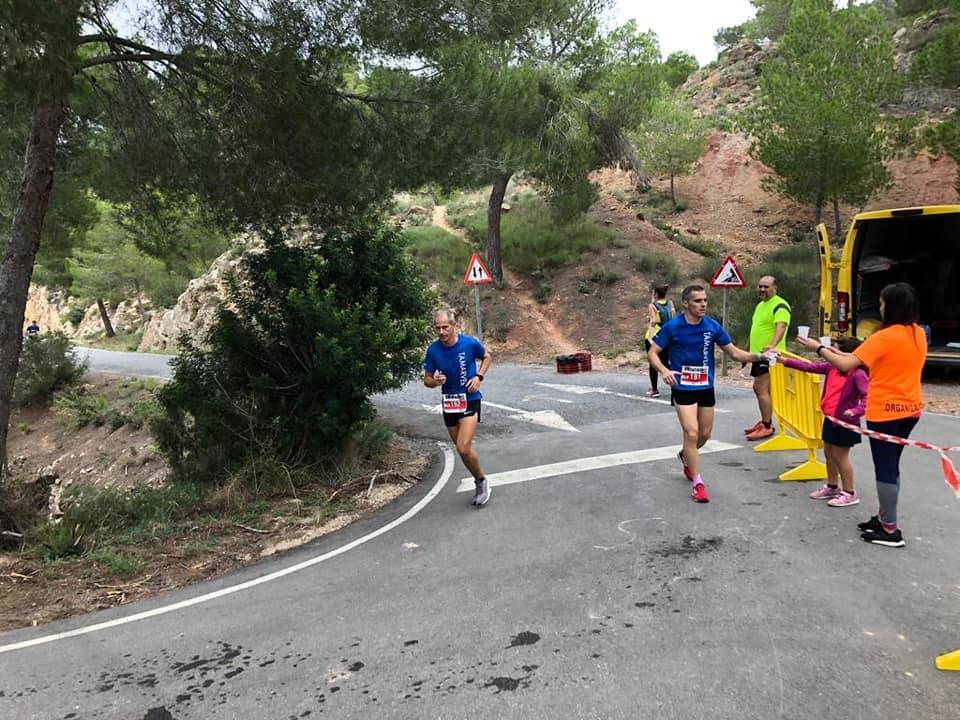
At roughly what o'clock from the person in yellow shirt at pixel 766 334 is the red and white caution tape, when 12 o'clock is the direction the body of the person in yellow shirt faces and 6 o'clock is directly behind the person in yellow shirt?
The red and white caution tape is roughly at 10 o'clock from the person in yellow shirt.

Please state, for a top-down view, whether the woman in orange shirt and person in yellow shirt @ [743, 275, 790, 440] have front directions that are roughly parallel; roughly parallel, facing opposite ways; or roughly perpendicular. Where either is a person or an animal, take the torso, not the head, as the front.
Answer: roughly perpendicular

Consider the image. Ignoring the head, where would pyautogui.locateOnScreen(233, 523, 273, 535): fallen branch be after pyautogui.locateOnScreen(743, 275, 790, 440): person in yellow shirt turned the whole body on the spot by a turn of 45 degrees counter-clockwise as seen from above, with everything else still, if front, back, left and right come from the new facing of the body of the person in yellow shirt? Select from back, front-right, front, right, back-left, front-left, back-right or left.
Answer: front-right

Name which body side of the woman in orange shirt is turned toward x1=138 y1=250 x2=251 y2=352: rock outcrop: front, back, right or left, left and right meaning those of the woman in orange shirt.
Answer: front

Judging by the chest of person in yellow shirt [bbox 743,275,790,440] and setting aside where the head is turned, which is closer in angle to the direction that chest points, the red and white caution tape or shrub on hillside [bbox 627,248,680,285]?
the red and white caution tape

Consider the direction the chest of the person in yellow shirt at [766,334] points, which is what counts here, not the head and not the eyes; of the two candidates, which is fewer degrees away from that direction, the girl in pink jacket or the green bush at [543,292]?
the girl in pink jacket

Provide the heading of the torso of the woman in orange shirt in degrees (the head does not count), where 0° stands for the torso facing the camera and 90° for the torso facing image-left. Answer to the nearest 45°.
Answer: approximately 135°

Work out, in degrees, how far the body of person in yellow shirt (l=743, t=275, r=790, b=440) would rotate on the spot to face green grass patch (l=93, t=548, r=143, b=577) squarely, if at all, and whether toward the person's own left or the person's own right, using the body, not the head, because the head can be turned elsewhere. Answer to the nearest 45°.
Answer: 0° — they already face it

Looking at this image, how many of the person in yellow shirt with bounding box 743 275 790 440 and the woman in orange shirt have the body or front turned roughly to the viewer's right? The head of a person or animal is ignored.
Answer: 0

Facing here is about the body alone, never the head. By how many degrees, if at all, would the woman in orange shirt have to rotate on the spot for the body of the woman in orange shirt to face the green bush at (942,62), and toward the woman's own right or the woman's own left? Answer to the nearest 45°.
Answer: approximately 45° to the woman's own right

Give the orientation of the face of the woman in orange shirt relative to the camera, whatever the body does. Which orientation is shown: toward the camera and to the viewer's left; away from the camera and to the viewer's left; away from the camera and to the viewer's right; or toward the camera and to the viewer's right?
away from the camera and to the viewer's left

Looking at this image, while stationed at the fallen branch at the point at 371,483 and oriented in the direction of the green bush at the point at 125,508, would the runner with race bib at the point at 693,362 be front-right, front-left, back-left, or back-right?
back-left

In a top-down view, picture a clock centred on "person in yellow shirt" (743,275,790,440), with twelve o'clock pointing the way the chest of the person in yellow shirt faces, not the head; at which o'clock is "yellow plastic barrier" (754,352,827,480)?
The yellow plastic barrier is roughly at 10 o'clock from the person in yellow shirt.

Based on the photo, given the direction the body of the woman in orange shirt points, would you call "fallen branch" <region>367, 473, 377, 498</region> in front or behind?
in front

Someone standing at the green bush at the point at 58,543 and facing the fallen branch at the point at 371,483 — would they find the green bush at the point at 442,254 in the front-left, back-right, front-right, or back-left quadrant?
front-left

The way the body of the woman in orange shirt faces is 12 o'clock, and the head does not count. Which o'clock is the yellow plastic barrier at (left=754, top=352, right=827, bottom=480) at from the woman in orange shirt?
The yellow plastic barrier is roughly at 1 o'clock from the woman in orange shirt.

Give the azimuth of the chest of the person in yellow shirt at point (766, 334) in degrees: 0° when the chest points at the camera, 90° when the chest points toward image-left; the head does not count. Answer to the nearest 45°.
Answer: approximately 45°
